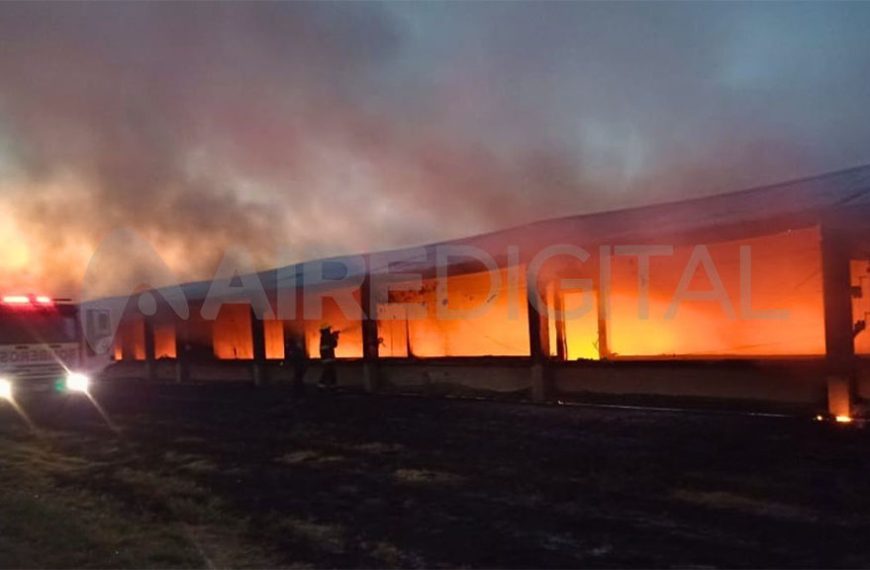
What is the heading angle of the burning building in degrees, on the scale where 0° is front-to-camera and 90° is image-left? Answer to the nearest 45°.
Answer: approximately 45°

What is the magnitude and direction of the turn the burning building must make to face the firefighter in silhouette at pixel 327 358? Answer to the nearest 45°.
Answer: approximately 90° to its right
